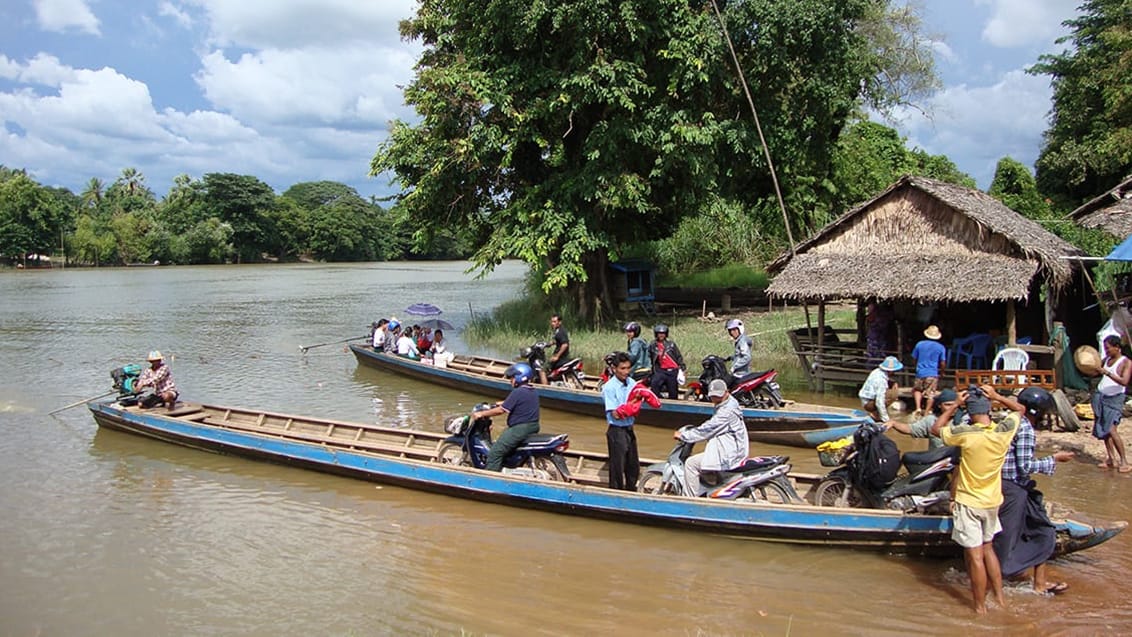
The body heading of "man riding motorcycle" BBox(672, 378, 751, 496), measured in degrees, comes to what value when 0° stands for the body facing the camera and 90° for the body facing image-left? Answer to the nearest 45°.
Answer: approximately 90°

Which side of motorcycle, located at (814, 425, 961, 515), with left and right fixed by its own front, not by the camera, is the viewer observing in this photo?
left

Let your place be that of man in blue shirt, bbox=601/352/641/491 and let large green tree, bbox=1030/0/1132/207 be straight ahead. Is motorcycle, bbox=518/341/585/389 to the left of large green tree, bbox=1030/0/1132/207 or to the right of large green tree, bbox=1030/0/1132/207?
left

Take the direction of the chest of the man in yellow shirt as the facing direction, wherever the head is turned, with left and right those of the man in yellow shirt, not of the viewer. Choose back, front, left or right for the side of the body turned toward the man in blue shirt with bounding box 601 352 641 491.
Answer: left

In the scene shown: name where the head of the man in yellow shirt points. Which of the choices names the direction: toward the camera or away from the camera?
away from the camera

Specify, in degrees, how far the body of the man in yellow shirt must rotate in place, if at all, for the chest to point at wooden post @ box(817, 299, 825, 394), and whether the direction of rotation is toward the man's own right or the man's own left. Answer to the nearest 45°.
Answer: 0° — they already face it

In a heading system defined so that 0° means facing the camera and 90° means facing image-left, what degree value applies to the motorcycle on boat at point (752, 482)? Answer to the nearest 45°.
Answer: approximately 90°
